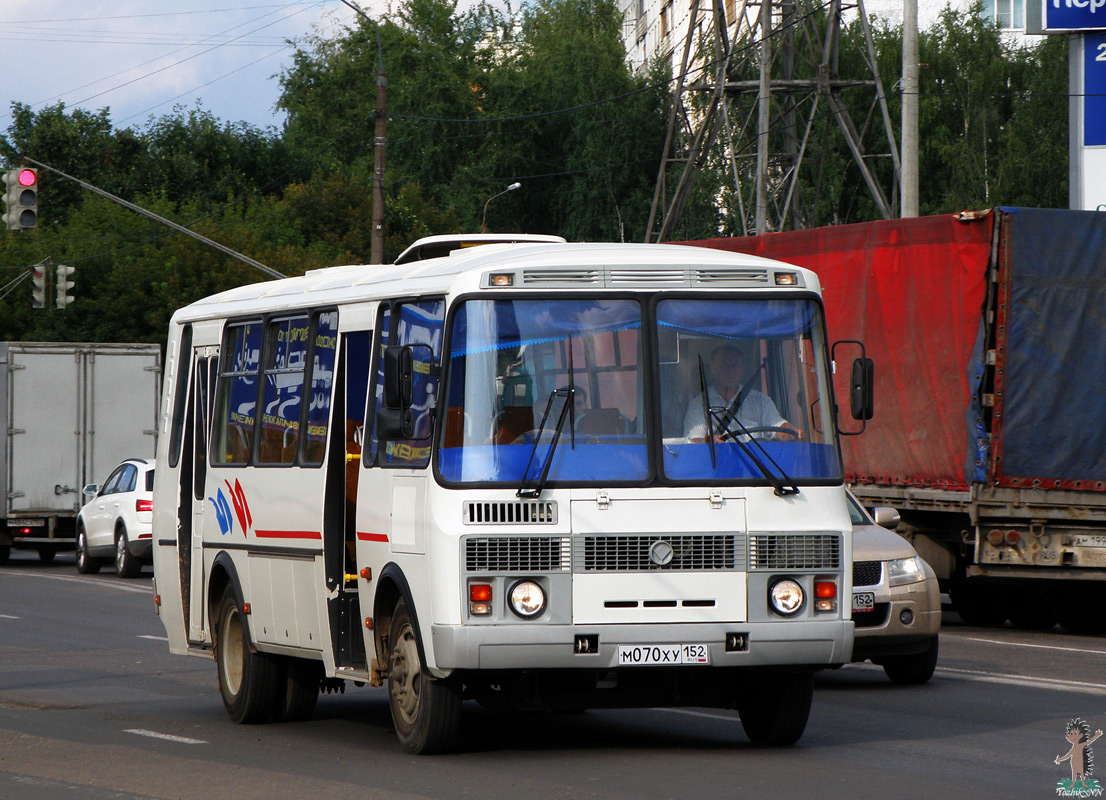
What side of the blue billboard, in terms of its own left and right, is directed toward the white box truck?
right

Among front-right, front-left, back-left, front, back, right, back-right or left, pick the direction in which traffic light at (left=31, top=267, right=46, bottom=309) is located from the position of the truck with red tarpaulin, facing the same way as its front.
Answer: front

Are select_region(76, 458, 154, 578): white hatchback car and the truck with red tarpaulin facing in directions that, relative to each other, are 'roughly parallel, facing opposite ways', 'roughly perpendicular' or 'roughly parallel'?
roughly parallel

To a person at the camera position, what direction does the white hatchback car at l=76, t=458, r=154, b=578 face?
facing away from the viewer and to the left of the viewer

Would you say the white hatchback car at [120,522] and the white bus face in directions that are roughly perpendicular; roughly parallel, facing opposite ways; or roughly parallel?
roughly parallel, facing opposite ways

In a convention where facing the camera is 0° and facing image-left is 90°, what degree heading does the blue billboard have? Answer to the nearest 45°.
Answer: approximately 0°

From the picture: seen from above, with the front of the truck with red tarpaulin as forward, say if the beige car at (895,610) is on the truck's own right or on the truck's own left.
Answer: on the truck's own left

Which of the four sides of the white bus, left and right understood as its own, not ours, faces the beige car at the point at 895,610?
left

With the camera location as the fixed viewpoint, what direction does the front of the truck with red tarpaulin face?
facing away from the viewer and to the left of the viewer

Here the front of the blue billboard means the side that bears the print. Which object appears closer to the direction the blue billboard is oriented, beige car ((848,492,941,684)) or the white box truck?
the beige car

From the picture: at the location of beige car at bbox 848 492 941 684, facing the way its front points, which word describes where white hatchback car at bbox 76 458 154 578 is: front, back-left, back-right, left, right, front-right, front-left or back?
back

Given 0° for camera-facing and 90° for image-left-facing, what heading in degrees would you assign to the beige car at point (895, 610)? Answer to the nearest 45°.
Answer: approximately 315°

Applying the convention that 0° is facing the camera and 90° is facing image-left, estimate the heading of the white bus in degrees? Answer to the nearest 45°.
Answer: approximately 315°

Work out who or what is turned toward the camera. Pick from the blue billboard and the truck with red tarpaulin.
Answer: the blue billboard

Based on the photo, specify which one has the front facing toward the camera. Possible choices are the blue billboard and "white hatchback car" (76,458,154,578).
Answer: the blue billboard
